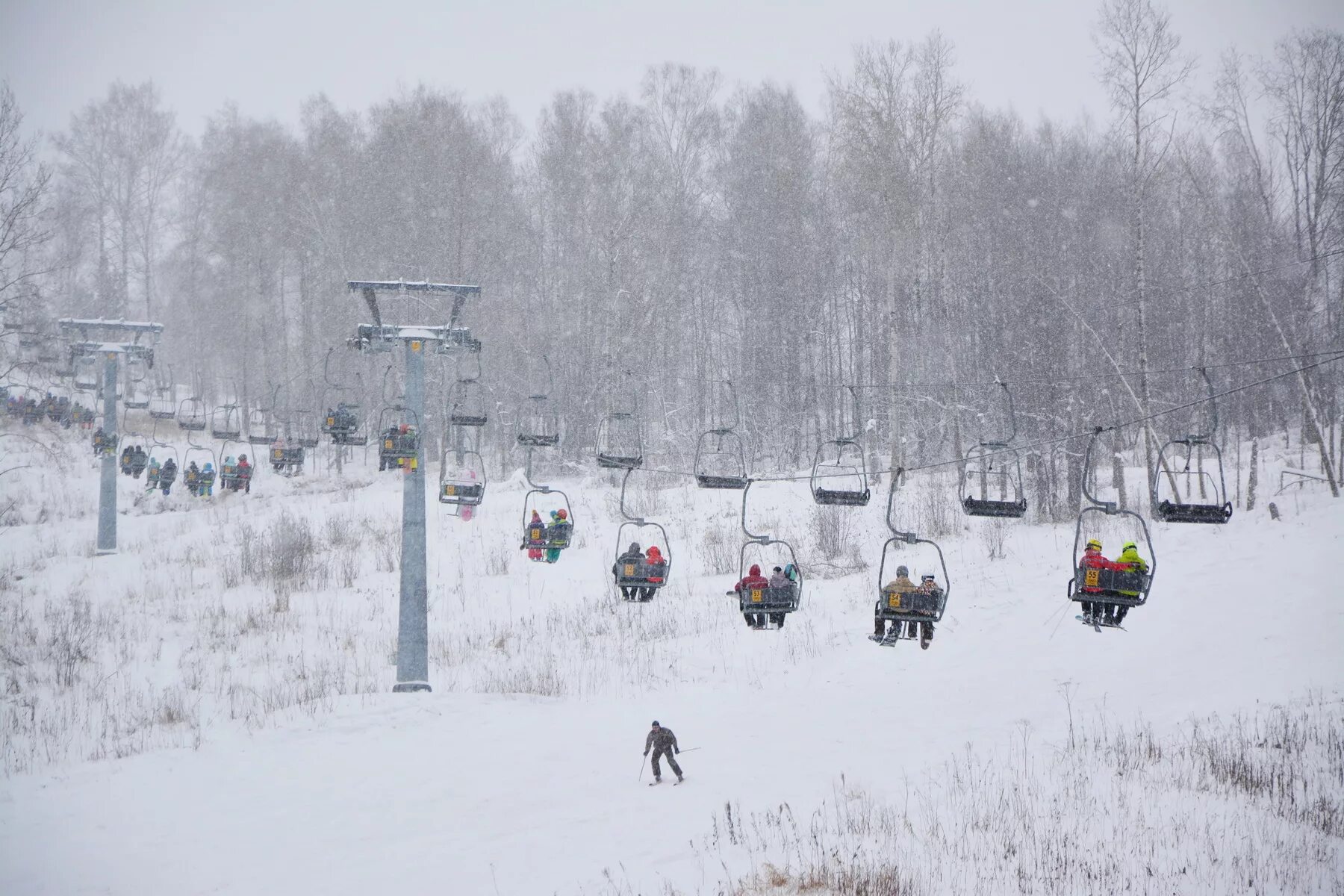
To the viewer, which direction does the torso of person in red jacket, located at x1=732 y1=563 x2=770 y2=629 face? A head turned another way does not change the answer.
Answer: away from the camera

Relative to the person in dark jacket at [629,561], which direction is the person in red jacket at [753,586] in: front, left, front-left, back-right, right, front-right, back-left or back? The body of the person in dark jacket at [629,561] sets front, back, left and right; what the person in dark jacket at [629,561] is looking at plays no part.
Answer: back-right

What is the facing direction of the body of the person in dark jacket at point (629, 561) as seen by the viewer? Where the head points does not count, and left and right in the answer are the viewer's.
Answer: facing away from the viewer

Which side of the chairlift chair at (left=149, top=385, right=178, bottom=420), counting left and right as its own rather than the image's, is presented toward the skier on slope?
front

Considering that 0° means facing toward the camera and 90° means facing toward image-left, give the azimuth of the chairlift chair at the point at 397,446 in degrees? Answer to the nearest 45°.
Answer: approximately 180°
